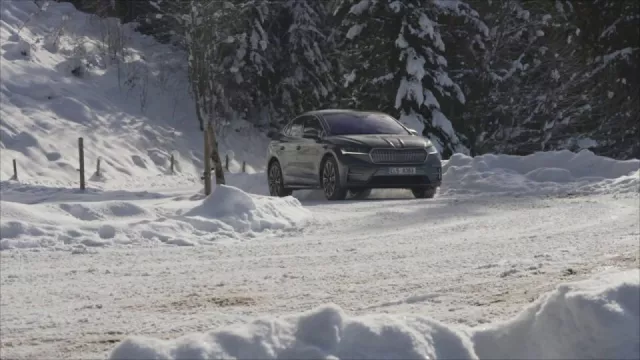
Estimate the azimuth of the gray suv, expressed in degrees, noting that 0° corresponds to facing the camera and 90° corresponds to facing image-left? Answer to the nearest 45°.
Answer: approximately 315°

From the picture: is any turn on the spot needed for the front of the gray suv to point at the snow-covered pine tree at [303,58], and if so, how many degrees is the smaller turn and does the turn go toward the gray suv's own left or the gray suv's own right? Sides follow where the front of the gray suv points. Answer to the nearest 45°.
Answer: approximately 135° to the gray suv's own left

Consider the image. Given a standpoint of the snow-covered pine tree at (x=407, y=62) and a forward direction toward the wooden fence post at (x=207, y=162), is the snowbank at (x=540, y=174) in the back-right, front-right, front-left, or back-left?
front-left

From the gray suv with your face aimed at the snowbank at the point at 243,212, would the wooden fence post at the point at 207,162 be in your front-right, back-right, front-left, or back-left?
front-right

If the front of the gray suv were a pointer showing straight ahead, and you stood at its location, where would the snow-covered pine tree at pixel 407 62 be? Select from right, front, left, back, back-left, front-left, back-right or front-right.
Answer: back-left

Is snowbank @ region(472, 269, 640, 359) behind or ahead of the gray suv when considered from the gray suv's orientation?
ahead

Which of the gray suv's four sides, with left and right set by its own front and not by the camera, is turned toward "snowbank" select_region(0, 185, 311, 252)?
right

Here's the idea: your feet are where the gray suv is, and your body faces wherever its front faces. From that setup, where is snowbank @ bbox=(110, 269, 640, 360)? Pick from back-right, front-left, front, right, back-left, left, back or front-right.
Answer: front-right

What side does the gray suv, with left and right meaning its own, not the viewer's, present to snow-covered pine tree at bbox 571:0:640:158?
left

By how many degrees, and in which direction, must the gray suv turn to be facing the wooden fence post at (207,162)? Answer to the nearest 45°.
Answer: approximately 135° to its right
